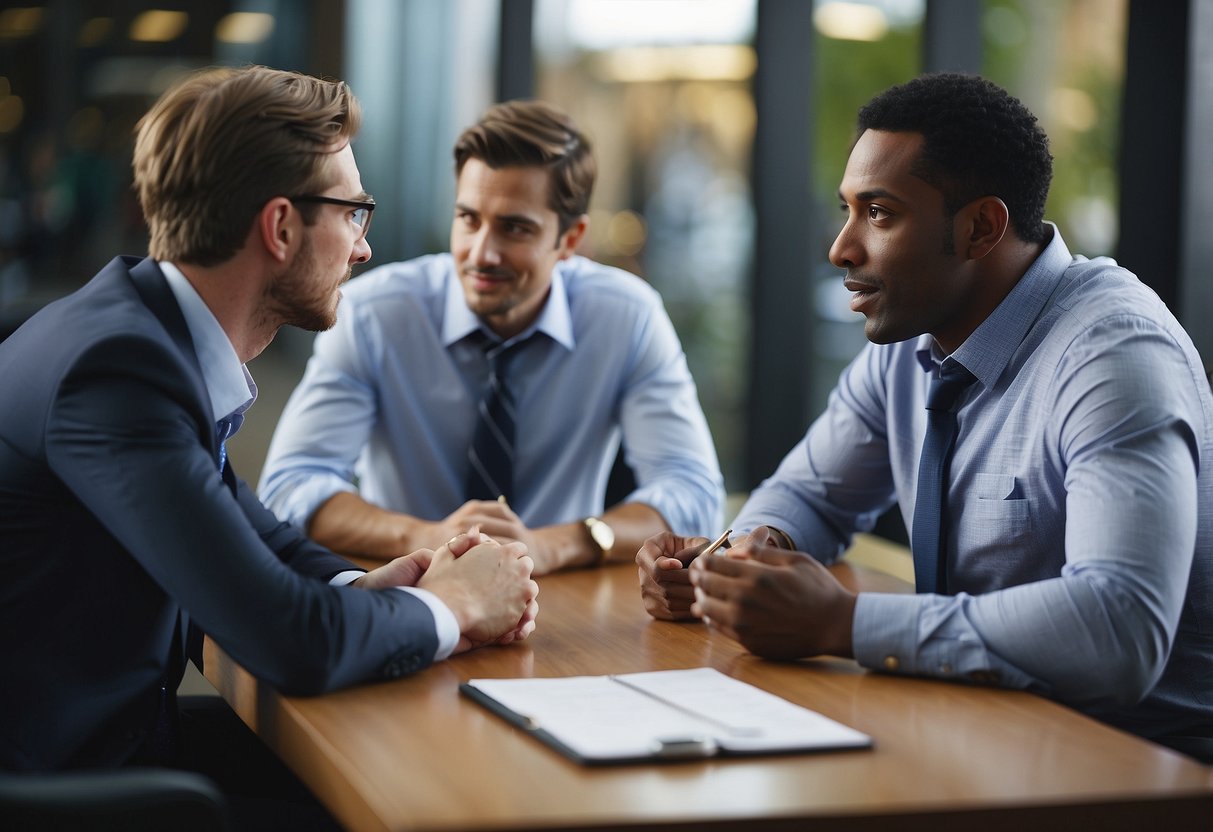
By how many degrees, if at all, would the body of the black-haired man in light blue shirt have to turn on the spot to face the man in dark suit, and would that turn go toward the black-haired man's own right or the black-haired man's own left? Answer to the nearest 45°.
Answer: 0° — they already face them

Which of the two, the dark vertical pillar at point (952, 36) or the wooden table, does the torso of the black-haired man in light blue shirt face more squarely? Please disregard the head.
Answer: the wooden table

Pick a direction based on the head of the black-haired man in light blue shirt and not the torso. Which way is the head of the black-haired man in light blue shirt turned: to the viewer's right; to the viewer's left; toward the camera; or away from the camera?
to the viewer's left

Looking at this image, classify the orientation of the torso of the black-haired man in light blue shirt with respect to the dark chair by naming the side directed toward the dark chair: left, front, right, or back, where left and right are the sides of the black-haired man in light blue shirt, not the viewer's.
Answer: front

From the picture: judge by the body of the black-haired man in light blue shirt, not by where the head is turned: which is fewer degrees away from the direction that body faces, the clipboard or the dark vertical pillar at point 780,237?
the clipboard

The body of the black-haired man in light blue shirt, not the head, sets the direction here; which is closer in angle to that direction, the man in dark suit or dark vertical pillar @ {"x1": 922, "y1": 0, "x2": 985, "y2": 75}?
the man in dark suit

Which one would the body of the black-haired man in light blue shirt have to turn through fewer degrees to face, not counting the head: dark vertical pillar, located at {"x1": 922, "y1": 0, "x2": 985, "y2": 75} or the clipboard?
the clipboard

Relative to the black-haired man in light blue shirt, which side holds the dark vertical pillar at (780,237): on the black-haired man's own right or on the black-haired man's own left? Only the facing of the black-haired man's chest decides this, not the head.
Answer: on the black-haired man's own right

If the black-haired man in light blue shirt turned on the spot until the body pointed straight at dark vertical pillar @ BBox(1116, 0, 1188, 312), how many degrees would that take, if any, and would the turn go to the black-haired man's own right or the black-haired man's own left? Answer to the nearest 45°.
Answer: approximately 135° to the black-haired man's own right

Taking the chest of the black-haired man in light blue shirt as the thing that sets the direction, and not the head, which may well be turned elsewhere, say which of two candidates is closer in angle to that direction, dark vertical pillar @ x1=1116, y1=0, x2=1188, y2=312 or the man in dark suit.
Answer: the man in dark suit

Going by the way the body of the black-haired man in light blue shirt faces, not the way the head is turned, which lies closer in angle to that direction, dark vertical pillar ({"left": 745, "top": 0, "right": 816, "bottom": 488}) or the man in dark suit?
the man in dark suit
